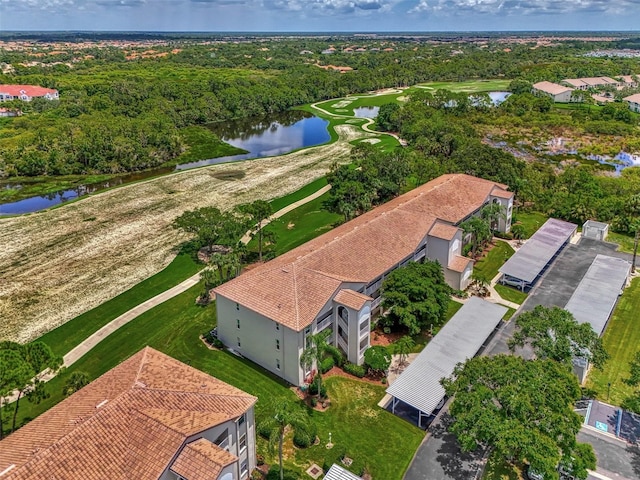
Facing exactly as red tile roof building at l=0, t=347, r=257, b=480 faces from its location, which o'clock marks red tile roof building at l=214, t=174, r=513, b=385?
red tile roof building at l=214, t=174, r=513, b=385 is roughly at 9 o'clock from red tile roof building at l=0, t=347, r=257, b=480.

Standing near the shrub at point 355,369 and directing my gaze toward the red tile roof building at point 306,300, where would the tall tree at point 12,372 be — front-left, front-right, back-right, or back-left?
front-left

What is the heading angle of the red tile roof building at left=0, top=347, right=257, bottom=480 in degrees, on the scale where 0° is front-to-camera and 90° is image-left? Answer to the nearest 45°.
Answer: approximately 315°

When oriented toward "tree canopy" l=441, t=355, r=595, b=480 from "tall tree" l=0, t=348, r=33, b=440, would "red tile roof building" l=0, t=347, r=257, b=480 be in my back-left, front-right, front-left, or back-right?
front-right

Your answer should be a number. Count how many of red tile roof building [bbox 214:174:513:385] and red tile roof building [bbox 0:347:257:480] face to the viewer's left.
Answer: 0

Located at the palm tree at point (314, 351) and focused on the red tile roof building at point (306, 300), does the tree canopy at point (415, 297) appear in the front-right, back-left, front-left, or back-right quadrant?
front-right

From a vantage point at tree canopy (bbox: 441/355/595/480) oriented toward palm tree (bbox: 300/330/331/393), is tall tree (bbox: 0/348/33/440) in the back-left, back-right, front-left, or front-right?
front-left

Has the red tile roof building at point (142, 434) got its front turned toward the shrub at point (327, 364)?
no

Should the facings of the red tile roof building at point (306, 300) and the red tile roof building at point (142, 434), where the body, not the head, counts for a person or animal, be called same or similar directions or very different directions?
same or similar directions

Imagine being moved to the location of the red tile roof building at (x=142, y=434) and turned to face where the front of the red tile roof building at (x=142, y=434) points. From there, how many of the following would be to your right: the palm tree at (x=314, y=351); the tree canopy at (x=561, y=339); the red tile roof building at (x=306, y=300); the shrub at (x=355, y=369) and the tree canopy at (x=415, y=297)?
0

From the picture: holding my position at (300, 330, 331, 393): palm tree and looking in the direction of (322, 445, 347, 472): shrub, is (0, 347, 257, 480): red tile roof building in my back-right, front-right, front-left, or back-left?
front-right

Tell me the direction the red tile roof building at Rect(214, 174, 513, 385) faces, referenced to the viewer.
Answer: facing the viewer and to the right of the viewer

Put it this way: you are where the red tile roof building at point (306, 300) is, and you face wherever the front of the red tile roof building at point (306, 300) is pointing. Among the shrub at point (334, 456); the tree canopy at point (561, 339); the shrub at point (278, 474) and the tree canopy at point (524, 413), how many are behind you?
0

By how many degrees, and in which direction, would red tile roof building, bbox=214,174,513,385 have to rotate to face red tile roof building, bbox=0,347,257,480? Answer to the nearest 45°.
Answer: approximately 45° to its right

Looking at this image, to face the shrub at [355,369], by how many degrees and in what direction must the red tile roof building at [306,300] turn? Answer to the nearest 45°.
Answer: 0° — it already faces it

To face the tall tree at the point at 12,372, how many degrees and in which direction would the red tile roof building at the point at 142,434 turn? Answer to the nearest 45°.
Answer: approximately 180°
